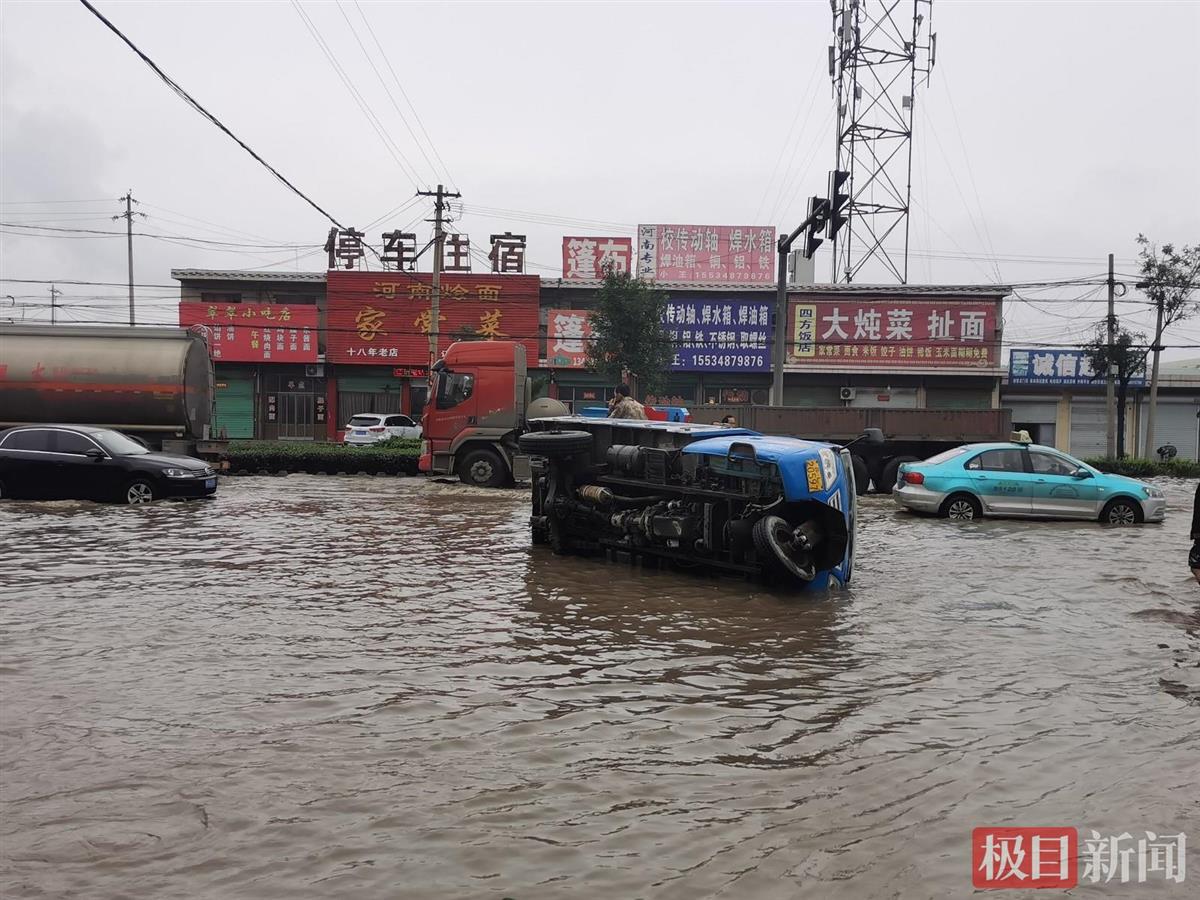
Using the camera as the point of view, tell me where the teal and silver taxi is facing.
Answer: facing to the right of the viewer

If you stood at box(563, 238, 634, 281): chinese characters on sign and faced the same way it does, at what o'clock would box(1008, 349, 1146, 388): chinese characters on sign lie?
box(1008, 349, 1146, 388): chinese characters on sign is roughly at 9 o'clock from box(563, 238, 634, 281): chinese characters on sign.

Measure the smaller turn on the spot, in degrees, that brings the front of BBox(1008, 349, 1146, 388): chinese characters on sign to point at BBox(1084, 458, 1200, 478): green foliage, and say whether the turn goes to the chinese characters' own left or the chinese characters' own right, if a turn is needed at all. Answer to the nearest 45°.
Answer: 0° — it already faces it

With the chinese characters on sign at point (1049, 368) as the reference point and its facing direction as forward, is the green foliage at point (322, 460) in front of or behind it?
in front

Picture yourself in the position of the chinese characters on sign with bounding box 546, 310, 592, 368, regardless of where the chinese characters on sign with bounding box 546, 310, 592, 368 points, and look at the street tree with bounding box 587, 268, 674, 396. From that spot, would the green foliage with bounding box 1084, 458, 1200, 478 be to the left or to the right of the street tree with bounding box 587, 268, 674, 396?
left

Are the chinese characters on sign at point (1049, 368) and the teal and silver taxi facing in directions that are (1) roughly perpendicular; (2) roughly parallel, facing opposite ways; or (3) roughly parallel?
roughly perpendicular

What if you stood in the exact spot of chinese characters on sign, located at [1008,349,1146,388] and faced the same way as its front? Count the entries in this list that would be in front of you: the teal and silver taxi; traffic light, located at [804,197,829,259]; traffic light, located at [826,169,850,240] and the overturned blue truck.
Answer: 4

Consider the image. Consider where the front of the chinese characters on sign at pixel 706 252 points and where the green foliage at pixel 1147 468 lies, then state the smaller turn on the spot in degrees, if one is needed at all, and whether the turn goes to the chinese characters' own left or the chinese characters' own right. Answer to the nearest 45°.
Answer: approximately 45° to the chinese characters' own left

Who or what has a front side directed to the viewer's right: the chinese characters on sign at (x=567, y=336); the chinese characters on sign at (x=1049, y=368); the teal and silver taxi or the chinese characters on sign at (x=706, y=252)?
the teal and silver taxi

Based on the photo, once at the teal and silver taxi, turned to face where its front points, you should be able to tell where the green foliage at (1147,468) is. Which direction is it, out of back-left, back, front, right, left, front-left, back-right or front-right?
left
